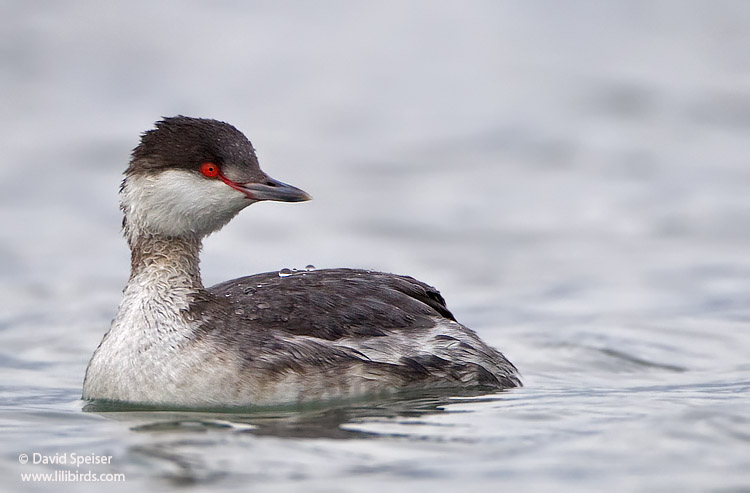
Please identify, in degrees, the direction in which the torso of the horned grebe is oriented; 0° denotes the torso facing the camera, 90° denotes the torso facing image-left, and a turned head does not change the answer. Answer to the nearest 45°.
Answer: approximately 90°
